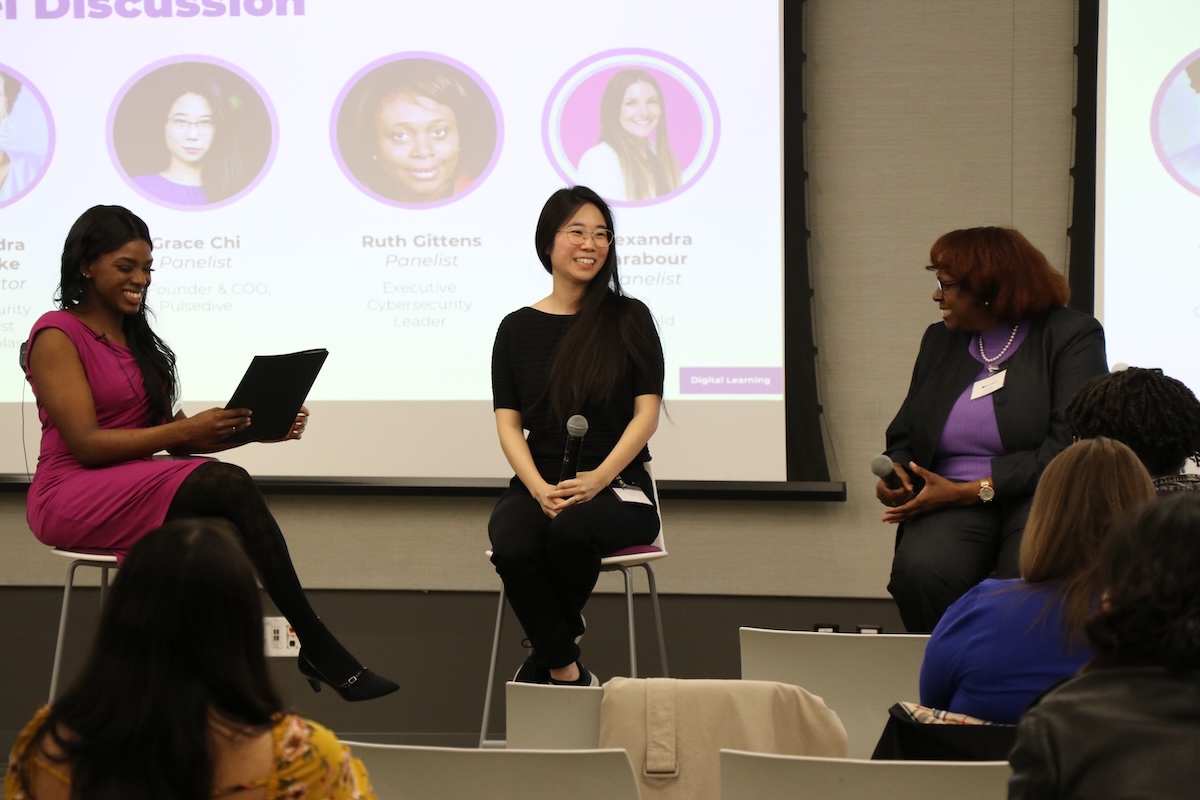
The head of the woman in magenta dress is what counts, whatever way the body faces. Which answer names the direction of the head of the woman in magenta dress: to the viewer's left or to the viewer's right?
to the viewer's right

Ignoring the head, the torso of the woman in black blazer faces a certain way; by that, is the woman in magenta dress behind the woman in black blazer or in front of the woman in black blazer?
in front

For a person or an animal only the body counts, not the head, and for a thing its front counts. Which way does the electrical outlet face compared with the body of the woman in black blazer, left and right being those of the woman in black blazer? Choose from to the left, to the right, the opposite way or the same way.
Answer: to the left

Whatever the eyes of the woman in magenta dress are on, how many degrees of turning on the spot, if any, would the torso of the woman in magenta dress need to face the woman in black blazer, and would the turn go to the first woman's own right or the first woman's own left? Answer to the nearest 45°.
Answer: approximately 45° to the first woman's own left

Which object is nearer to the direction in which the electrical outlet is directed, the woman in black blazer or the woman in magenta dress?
the woman in magenta dress

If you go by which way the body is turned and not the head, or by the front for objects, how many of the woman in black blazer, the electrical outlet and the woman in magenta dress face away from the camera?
0

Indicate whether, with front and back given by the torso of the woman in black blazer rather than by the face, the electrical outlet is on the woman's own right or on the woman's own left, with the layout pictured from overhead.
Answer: on the woman's own right

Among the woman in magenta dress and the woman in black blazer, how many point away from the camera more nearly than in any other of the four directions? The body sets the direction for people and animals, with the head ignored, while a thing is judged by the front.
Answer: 0

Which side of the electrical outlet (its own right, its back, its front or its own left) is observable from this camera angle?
front

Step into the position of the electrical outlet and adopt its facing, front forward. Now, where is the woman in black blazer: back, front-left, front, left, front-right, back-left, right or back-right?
front-left

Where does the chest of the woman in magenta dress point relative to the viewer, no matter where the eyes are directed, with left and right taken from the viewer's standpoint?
facing the viewer and to the right of the viewer

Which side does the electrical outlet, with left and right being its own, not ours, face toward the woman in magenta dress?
front

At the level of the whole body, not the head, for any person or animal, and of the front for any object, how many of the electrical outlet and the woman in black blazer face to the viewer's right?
0

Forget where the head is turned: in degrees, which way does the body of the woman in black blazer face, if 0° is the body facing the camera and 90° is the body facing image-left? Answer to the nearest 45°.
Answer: approximately 45°

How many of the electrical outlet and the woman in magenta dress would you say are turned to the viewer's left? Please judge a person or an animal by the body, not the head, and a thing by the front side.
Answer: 0

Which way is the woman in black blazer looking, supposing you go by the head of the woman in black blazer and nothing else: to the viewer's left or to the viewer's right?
to the viewer's left
